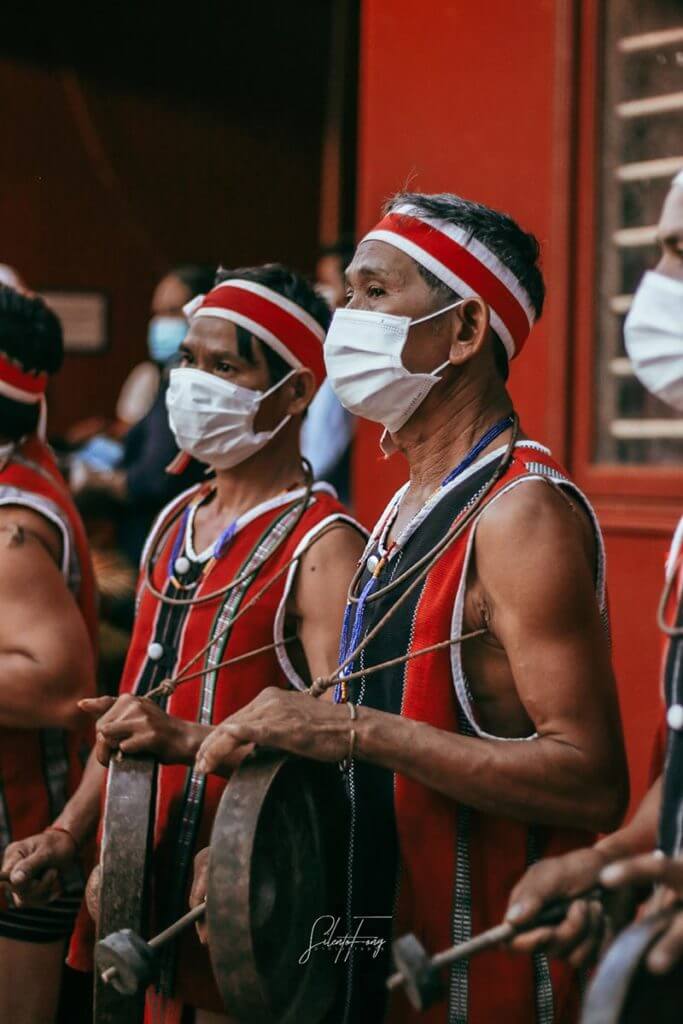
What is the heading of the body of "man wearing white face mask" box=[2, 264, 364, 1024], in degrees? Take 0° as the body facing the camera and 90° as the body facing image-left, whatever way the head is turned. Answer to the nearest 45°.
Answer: approximately 45°

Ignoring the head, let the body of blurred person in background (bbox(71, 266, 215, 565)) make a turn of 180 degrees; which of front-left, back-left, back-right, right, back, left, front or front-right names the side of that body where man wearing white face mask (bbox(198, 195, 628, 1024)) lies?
back-right

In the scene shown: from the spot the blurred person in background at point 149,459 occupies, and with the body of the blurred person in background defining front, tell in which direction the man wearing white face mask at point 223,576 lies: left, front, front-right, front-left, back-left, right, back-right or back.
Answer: front-left

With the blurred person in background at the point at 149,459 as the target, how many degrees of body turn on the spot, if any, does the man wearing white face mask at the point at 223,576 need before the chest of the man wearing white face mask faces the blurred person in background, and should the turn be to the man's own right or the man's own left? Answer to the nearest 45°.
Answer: approximately 135° to the man's own right

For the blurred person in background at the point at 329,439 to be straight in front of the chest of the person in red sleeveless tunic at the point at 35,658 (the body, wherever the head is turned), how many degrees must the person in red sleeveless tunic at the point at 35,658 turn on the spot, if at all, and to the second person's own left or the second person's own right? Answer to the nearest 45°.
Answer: approximately 135° to the second person's own right

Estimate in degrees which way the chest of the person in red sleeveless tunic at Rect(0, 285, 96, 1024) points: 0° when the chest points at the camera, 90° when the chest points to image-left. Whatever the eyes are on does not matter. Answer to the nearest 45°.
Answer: approximately 90°

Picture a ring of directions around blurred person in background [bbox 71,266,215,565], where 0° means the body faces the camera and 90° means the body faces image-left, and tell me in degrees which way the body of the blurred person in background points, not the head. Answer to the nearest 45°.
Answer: approximately 45°

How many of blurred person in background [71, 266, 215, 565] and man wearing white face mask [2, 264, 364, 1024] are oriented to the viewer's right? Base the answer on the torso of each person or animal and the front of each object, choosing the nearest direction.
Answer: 0

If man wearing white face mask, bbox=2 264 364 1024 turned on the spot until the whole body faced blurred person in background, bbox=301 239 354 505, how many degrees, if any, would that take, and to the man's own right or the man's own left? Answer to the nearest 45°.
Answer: approximately 135° to the man's own right

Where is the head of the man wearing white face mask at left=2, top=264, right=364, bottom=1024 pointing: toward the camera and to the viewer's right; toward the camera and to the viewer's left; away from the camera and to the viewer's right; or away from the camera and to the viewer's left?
toward the camera and to the viewer's left

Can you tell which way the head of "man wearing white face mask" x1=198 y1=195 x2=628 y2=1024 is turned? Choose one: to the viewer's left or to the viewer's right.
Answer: to the viewer's left

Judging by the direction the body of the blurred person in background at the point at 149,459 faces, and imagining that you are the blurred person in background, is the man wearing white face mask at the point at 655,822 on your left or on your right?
on your left

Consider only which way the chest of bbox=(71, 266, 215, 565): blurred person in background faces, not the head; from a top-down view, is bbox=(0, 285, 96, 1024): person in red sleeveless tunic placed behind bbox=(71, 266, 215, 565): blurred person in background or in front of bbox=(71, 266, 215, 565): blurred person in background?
in front

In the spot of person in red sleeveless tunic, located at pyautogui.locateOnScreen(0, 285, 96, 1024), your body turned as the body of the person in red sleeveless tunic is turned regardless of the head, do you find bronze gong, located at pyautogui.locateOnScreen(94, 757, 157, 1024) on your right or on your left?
on your left
